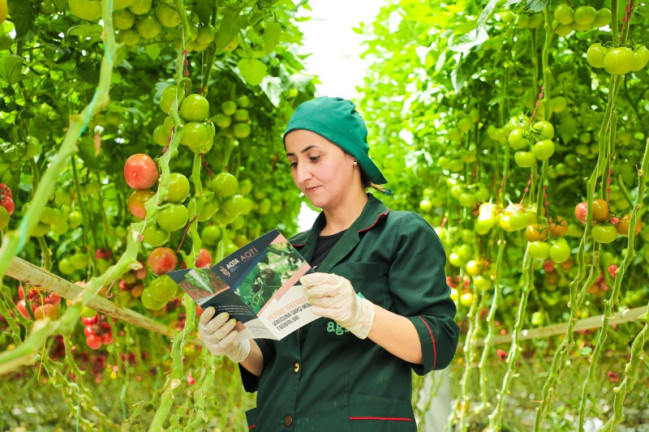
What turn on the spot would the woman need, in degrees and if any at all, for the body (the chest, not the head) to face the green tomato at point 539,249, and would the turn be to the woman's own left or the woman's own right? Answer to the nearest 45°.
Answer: approximately 180°

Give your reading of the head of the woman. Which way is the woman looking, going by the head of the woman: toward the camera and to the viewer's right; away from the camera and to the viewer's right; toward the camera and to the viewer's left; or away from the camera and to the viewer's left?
toward the camera and to the viewer's left

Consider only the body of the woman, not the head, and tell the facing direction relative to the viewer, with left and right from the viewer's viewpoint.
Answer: facing the viewer and to the left of the viewer

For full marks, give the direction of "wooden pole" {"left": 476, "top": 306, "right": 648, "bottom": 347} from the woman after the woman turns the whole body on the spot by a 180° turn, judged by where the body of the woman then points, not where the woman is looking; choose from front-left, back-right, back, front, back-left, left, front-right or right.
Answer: front

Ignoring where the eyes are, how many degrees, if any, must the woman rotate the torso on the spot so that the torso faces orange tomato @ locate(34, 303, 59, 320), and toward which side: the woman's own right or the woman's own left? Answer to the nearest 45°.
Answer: approximately 90° to the woman's own right
